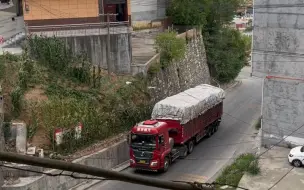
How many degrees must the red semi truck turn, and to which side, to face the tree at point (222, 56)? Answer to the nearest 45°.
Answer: approximately 135° to its right

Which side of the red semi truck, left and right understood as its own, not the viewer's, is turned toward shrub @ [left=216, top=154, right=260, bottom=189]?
left

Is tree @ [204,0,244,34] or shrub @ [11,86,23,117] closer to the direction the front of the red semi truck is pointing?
the shrub

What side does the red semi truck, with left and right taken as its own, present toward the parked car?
left

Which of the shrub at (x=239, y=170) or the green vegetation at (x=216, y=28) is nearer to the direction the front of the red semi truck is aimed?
the shrub

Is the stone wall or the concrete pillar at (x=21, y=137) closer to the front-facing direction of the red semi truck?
the concrete pillar

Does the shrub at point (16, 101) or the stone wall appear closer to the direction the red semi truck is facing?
the shrub

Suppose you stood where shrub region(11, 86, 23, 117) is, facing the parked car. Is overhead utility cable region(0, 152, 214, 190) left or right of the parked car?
right

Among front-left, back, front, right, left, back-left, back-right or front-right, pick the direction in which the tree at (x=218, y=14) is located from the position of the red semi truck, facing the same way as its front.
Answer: back-right

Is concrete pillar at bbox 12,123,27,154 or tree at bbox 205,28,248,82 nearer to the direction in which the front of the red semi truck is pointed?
the concrete pillar

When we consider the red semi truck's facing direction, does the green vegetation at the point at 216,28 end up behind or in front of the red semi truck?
behind

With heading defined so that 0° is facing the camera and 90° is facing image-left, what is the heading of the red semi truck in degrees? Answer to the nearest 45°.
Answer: approximately 45°
